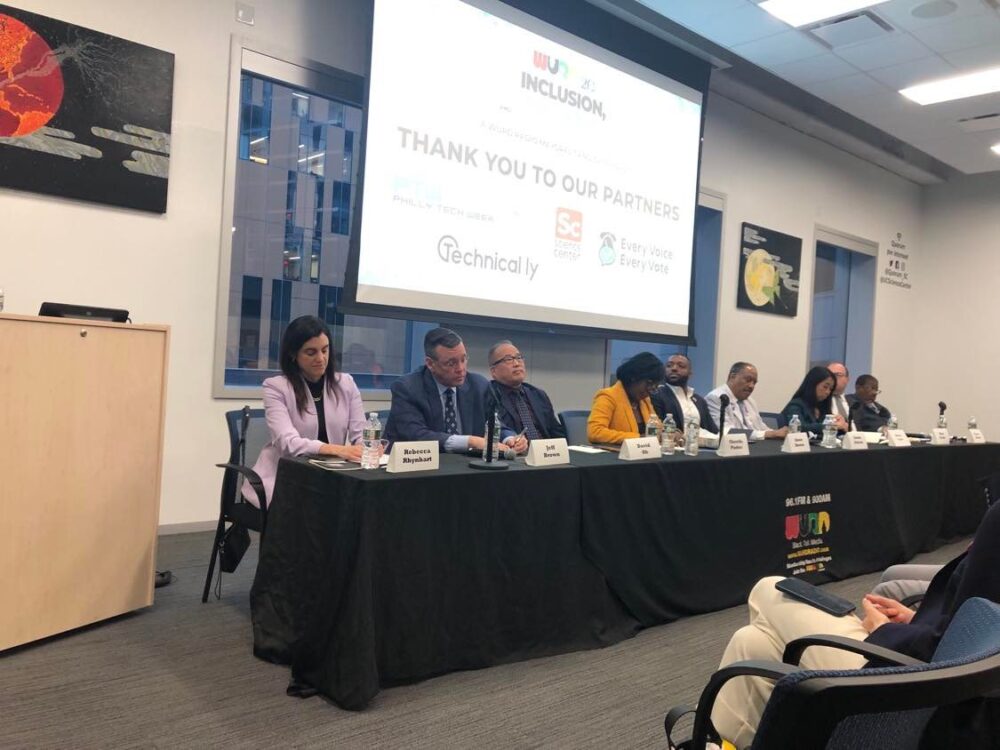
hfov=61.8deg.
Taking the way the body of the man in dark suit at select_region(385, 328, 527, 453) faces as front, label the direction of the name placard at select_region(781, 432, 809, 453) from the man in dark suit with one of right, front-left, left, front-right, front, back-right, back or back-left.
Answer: front-left

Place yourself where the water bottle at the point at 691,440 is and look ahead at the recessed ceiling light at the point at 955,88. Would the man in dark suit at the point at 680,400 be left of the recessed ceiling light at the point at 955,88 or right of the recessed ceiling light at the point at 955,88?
left

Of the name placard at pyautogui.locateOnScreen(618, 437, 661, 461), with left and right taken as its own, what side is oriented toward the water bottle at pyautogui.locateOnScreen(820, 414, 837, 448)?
left

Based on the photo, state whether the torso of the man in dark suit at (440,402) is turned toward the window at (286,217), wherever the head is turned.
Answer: no

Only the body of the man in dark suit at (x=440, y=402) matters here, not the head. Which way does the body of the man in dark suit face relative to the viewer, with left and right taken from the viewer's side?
facing the viewer and to the right of the viewer

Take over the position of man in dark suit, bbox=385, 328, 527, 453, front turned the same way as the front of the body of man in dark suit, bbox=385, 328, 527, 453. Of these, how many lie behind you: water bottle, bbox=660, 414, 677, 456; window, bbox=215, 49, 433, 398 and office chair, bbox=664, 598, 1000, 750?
1

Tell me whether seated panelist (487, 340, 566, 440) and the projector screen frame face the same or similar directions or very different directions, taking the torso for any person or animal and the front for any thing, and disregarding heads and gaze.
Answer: same or similar directions

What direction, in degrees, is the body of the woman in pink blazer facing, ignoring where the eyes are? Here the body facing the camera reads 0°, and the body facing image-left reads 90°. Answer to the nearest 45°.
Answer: approximately 315°

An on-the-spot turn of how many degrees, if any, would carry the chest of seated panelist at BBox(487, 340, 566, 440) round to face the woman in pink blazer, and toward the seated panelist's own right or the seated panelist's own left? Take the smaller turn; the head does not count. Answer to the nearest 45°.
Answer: approximately 90° to the seated panelist's own right

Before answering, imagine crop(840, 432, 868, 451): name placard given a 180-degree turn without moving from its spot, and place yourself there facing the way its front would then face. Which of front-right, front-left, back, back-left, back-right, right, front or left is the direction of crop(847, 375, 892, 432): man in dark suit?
front

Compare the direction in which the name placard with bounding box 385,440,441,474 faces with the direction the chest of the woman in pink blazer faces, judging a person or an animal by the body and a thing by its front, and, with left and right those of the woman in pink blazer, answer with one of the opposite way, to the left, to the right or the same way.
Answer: the same way

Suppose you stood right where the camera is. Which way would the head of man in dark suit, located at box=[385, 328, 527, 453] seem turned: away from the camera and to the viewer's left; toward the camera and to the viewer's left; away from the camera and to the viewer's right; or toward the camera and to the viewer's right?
toward the camera and to the viewer's right

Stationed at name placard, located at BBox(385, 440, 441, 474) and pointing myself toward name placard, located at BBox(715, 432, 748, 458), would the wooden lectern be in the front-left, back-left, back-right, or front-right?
back-left

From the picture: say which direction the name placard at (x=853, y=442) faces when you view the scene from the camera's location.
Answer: facing the viewer

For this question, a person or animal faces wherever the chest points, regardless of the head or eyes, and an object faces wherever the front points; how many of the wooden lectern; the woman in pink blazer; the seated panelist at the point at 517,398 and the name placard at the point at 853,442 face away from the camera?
0

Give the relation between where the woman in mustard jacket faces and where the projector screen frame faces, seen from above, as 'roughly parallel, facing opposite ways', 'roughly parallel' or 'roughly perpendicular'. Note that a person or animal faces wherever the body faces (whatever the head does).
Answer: roughly parallel
